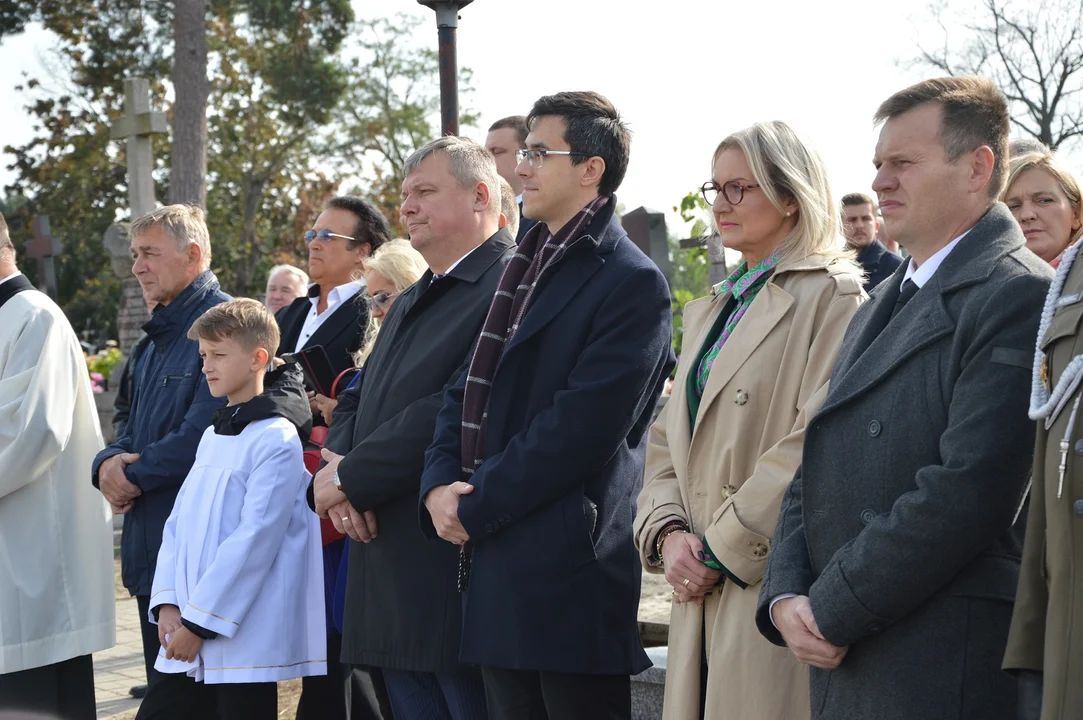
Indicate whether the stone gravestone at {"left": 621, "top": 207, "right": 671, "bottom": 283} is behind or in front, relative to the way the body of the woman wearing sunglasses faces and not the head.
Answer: behind

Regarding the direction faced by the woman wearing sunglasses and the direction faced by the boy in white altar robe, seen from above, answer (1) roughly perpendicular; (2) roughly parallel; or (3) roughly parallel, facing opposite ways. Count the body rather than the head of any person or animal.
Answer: roughly parallel

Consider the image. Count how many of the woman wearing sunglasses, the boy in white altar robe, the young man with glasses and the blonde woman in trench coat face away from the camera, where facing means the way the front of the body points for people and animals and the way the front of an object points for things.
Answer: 0

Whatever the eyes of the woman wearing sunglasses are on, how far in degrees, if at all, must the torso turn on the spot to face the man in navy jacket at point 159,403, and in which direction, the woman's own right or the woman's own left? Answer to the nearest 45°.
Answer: approximately 45° to the woman's own right

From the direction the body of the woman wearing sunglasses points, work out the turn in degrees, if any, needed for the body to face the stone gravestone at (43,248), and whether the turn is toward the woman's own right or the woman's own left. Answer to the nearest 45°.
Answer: approximately 135° to the woman's own right

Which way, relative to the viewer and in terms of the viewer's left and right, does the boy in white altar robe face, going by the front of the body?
facing the viewer and to the left of the viewer

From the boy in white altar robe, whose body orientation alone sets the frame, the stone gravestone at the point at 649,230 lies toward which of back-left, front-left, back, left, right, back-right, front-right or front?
back
